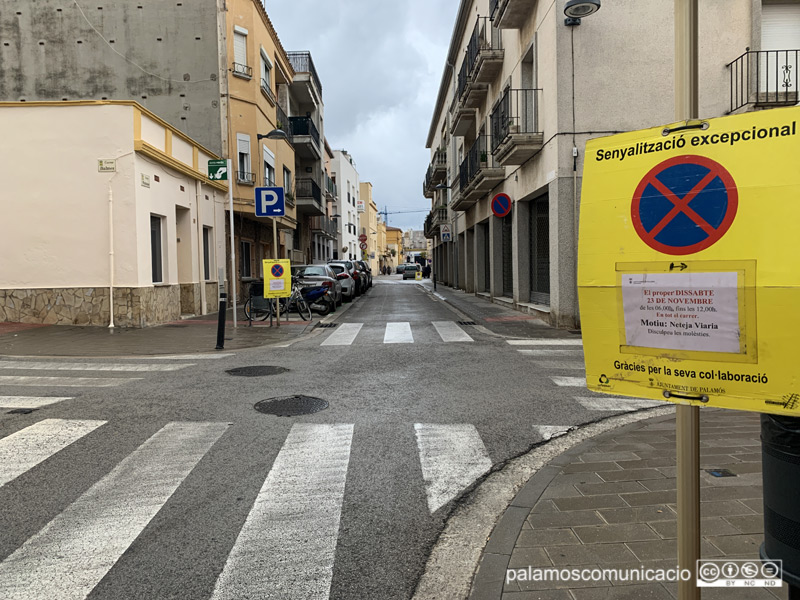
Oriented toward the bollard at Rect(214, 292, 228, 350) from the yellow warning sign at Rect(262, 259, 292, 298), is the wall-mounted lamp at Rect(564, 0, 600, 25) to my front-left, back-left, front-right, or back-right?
front-left

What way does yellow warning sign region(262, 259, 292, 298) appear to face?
toward the camera

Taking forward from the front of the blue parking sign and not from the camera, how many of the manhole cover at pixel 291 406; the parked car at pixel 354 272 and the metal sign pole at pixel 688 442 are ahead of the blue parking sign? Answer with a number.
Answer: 2

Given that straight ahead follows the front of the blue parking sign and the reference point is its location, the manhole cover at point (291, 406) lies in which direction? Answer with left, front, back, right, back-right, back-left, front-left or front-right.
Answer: front

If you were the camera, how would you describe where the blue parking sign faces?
facing the viewer

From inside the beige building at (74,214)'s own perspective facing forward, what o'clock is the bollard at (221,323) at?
The bollard is roughly at 2 o'clock from the beige building.

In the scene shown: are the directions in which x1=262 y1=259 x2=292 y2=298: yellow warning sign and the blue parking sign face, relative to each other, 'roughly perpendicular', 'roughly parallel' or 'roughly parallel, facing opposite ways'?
roughly parallel

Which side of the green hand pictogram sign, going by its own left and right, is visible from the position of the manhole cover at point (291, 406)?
front

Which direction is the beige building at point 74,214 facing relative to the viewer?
to the viewer's right

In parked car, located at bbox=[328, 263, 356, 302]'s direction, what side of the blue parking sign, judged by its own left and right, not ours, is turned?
back

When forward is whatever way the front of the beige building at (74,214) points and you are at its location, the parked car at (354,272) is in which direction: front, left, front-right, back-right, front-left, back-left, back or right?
front-left

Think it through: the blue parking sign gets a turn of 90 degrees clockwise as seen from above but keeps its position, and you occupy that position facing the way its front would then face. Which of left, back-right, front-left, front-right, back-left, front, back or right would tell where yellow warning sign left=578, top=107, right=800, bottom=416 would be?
left

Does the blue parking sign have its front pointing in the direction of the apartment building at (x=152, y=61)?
no

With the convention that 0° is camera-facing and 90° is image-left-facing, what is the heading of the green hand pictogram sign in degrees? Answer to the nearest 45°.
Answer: approximately 0°

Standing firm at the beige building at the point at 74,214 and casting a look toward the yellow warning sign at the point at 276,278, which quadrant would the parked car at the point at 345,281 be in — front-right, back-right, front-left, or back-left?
front-left
